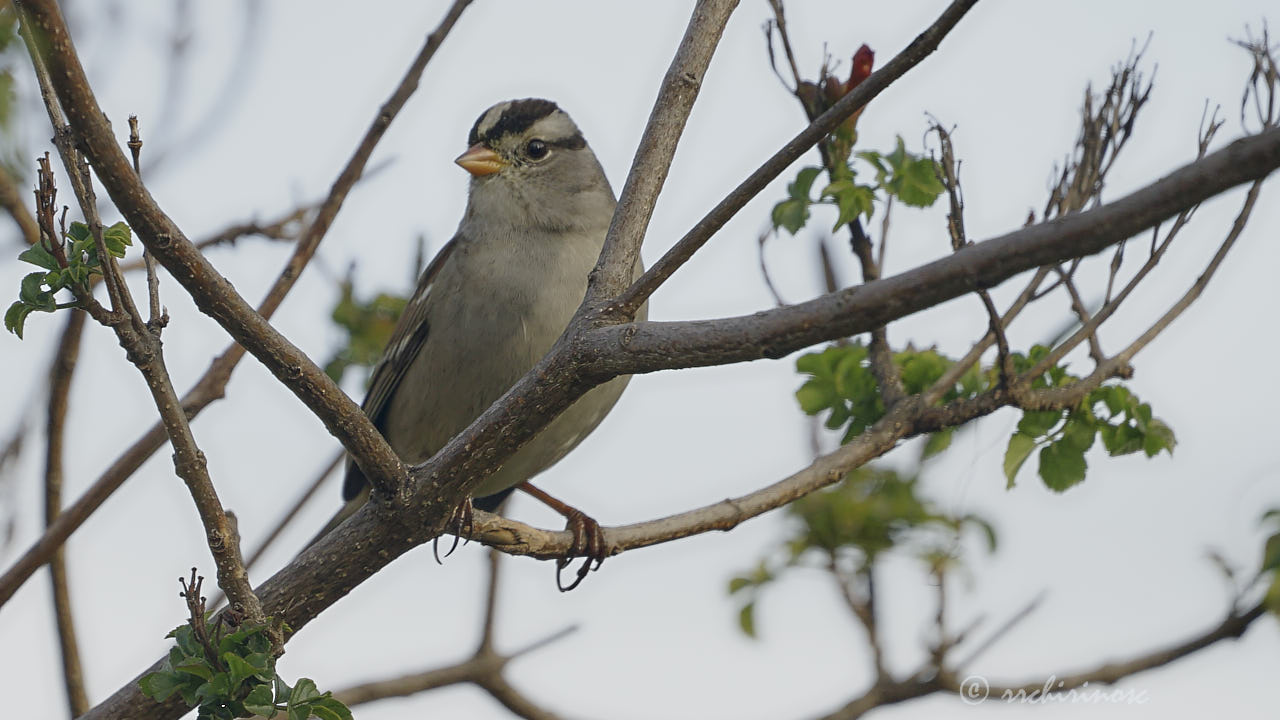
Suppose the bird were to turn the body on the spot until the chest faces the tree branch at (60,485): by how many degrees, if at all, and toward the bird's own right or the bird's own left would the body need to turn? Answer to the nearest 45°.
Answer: approximately 90° to the bird's own right

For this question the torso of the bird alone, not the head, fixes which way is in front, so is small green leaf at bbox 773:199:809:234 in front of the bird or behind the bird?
in front

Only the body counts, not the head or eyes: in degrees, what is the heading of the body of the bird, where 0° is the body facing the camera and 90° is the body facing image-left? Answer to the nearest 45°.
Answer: approximately 315°

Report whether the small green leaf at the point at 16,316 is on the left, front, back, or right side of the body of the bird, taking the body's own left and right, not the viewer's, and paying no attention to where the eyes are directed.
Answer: right

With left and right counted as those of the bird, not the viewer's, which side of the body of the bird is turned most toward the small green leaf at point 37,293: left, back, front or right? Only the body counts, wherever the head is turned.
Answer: right
